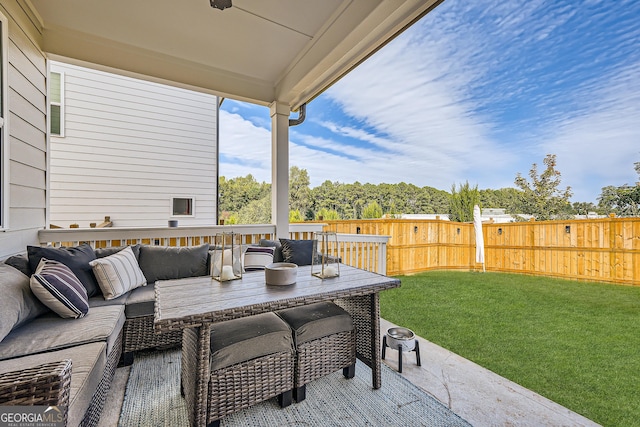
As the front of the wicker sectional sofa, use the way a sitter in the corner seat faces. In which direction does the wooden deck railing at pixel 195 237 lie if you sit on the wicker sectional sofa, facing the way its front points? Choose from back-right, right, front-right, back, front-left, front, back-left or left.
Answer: left

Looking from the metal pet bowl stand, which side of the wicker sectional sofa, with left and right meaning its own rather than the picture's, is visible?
front

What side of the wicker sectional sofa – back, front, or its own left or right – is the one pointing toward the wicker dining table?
front

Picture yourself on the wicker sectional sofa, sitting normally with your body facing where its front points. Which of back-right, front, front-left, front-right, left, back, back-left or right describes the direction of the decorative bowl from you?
front

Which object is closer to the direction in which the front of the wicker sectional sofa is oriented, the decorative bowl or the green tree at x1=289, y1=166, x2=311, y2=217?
the decorative bowl

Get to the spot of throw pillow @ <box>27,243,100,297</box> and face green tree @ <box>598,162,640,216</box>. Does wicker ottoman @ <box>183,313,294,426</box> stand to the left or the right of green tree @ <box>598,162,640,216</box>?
right

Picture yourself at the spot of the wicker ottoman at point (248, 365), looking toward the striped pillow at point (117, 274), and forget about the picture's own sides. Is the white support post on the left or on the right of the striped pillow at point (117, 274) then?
right

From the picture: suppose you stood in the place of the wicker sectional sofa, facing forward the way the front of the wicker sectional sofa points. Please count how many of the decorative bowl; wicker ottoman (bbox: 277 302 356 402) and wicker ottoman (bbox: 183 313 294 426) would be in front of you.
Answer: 3

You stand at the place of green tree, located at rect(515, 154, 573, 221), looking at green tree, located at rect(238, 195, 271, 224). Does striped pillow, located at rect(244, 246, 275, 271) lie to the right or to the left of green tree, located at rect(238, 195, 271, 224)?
left

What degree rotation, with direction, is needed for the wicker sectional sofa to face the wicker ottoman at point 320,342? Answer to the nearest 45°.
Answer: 0° — it already faces it

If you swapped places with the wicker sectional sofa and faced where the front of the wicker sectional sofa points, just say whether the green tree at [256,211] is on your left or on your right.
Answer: on your left

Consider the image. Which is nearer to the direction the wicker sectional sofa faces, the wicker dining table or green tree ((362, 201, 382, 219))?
the wicker dining table

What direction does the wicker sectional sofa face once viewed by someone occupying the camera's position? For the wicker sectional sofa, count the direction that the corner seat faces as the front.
facing the viewer and to the right of the viewer
